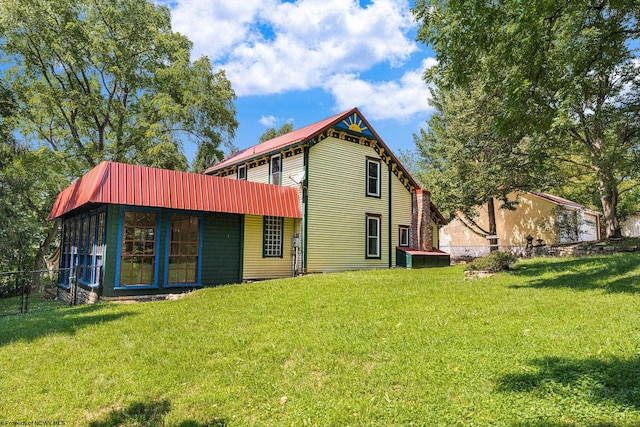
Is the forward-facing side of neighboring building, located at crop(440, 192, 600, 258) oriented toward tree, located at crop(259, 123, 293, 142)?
no

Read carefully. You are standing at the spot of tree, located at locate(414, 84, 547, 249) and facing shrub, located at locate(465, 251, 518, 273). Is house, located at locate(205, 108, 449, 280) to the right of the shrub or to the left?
right

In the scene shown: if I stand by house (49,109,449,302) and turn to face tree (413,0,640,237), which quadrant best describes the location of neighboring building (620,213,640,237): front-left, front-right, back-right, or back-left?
front-left

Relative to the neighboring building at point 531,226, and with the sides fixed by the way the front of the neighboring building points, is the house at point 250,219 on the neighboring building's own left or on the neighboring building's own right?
on the neighboring building's own right

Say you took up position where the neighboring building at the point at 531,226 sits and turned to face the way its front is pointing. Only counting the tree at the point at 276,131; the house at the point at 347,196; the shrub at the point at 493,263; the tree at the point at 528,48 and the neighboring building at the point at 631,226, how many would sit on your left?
1

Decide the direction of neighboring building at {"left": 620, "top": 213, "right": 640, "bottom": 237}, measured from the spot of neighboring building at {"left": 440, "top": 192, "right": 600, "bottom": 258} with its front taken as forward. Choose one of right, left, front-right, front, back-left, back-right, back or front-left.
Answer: left

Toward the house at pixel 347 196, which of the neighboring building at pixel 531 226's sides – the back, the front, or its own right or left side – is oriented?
right

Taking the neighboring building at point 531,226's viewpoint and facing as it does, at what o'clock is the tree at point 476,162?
The tree is roughly at 2 o'clock from the neighboring building.

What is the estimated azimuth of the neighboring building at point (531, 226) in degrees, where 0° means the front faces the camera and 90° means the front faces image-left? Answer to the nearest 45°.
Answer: approximately 315°
